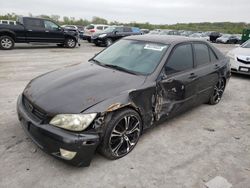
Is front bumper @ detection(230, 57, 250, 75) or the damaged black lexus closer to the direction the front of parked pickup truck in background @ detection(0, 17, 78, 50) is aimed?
the front bumper

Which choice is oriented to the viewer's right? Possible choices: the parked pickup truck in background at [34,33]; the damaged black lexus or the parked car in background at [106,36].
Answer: the parked pickup truck in background at [34,33]

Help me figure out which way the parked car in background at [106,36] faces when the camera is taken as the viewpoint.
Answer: facing the viewer and to the left of the viewer

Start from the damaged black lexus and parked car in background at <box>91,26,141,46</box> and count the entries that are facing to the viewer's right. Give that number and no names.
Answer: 0

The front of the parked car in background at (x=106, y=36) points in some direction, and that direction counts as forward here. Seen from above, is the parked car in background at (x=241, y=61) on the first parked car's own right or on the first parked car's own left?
on the first parked car's own left

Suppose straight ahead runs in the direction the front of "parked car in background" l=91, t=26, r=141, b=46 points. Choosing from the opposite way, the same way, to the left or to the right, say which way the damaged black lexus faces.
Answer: the same way

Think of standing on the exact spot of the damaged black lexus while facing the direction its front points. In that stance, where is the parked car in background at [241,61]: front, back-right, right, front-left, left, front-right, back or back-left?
back

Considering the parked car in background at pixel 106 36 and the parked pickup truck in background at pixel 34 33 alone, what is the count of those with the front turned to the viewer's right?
1

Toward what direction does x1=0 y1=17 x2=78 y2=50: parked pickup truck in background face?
to the viewer's right

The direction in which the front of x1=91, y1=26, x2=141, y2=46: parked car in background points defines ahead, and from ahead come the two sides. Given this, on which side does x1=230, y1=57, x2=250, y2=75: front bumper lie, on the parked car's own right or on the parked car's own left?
on the parked car's own left

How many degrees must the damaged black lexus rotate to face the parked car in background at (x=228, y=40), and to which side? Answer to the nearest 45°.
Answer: approximately 180°

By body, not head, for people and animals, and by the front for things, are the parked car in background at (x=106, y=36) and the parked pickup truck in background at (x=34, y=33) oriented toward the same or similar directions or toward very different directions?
very different directions

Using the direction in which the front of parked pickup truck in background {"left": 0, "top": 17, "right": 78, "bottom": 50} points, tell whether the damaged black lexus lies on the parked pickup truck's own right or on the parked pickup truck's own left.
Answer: on the parked pickup truck's own right

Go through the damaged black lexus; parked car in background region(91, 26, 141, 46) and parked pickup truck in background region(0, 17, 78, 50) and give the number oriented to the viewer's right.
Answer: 1

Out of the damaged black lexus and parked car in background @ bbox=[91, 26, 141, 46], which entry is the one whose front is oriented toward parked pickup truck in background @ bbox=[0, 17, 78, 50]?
parked car in background @ bbox=[91, 26, 141, 46]
